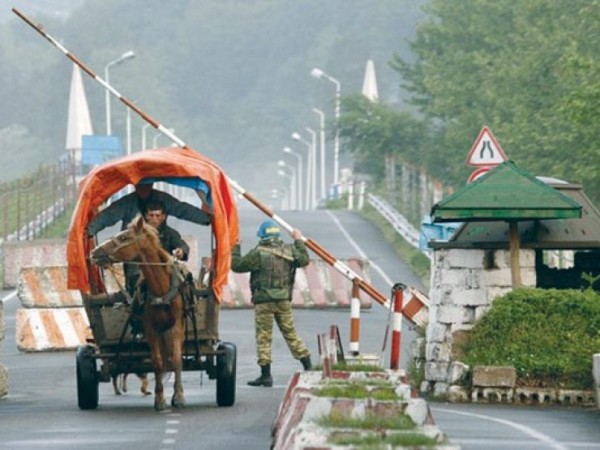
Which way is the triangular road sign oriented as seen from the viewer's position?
toward the camera

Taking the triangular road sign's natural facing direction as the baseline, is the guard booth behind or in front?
in front

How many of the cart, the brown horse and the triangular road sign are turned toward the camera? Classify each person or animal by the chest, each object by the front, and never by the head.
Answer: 3

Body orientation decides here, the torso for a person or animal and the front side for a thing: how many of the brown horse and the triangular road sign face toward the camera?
2

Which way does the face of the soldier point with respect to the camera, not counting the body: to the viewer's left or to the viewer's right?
to the viewer's left

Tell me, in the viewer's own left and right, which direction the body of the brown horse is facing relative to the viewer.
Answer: facing the viewer

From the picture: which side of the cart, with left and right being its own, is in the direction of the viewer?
front
